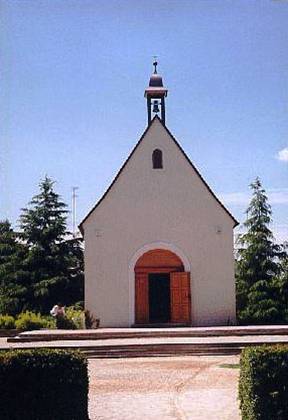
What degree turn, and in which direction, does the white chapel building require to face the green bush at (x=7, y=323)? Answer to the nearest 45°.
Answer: approximately 90° to its right

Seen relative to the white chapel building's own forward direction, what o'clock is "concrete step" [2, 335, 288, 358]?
The concrete step is roughly at 12 o'clock from the white chapel building.

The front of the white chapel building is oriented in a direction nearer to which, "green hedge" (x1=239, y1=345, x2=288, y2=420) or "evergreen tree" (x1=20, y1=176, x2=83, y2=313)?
the green hedge

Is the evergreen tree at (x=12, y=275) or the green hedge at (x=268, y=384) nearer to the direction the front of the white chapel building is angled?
the green hedge

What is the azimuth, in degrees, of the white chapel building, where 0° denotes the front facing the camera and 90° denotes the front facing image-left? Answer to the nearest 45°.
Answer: approximately 0°

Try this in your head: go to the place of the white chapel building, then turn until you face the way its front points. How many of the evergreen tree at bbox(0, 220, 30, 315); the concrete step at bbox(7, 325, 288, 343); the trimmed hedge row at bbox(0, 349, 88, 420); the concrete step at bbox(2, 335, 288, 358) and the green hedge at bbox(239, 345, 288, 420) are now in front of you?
4

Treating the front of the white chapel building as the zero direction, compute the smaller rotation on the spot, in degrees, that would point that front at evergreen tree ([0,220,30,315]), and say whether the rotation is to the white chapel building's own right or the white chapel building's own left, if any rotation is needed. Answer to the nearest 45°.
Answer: approximately 135° to the white chapel building's own right

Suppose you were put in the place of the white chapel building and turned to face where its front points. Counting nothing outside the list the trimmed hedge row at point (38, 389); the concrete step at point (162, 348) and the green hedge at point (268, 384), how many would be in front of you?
3

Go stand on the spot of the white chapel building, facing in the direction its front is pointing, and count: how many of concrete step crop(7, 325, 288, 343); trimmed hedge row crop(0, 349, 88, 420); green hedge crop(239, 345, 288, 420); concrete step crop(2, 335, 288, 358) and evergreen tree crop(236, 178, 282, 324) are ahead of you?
4

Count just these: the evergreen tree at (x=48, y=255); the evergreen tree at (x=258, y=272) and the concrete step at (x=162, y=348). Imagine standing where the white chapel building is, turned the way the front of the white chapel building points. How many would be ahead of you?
1

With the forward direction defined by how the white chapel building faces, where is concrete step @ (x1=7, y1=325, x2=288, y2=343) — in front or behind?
in front

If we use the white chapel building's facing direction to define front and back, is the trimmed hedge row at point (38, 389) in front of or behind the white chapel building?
in front

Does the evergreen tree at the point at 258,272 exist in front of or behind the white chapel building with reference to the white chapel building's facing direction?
behind
